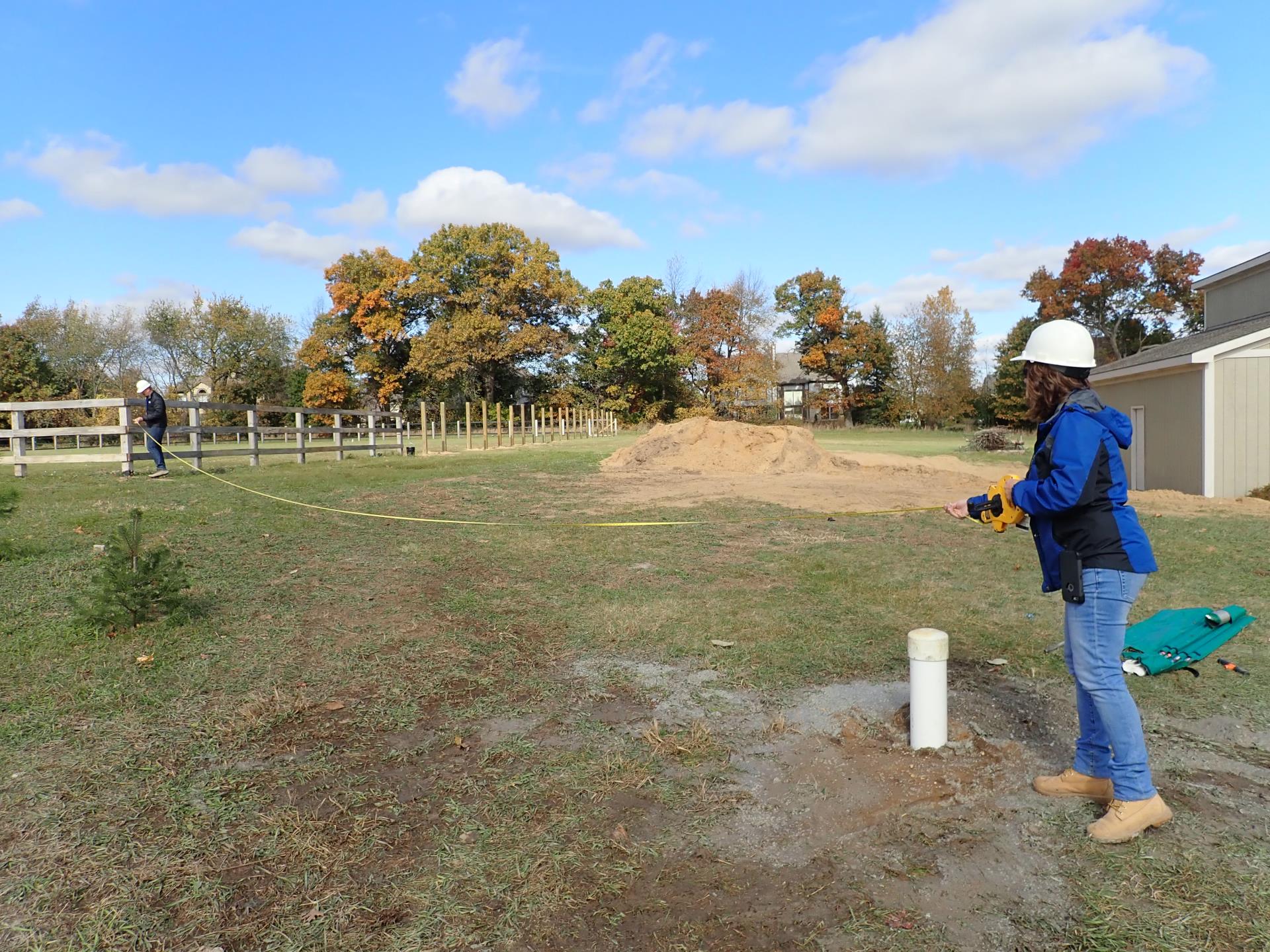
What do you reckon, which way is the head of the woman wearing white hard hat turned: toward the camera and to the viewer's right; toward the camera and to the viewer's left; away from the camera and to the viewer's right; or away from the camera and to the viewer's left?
away from the camera and to the viewer's left

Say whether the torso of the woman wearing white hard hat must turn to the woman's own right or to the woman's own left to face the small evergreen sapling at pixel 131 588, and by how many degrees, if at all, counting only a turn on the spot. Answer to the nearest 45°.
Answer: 0° — they already face it

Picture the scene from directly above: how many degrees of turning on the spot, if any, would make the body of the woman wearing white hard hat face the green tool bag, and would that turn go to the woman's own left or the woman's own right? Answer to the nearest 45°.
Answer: approximately 90° to the woman's own right

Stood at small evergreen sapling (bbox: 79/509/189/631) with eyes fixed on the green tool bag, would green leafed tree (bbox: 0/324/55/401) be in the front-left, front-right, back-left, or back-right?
back-left

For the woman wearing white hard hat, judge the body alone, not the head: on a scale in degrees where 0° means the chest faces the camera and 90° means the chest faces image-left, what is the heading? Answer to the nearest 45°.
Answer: approximately 90°
